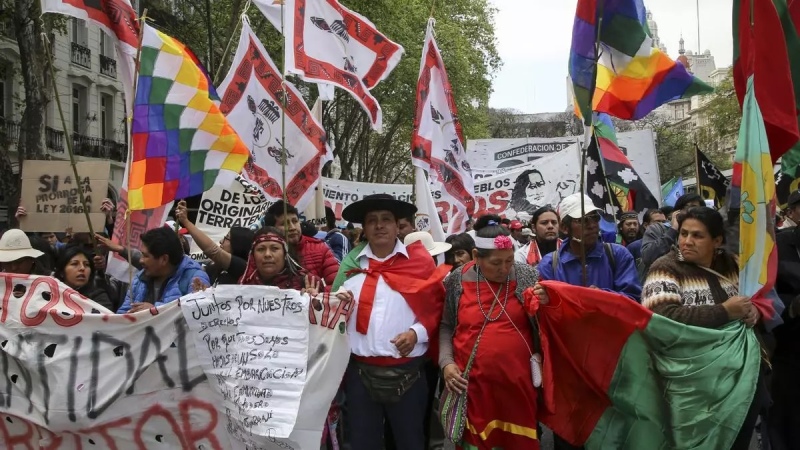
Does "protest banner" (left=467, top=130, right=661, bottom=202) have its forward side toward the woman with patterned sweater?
yes

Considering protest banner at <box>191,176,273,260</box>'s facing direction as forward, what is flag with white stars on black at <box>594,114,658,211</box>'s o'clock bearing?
The flag with white stars on black is roughly at 9 o'clock from the protest banner.

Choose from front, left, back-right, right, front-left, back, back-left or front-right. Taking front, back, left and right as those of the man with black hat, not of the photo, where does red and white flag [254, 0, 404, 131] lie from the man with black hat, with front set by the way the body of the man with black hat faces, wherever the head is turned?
back

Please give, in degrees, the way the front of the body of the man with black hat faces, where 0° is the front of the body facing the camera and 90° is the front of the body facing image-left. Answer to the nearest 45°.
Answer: approximately 0°
